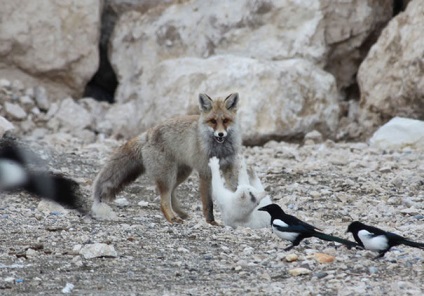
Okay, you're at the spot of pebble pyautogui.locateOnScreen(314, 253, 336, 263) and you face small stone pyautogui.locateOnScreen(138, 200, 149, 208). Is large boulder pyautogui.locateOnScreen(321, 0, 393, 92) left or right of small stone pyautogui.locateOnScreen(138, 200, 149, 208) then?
right

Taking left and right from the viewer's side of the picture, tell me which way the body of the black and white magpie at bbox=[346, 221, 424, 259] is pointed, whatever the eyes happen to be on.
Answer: facing to the left of the viewer

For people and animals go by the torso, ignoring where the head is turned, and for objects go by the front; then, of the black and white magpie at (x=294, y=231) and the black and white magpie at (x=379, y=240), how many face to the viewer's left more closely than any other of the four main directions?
2

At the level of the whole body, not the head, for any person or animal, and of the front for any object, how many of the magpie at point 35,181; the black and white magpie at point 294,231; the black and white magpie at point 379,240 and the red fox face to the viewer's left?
3

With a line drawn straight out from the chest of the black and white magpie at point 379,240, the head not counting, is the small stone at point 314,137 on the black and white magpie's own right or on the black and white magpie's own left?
on the black and white magpie's own right

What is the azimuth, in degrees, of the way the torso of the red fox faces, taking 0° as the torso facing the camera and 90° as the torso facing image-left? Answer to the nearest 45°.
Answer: approximately 315°

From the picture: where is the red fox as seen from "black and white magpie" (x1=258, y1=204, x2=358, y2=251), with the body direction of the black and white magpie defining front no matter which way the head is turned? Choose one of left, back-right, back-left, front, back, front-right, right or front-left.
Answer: front-right

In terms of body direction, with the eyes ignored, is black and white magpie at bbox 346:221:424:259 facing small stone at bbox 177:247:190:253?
yes

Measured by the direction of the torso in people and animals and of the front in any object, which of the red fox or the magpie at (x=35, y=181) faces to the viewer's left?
the magpie

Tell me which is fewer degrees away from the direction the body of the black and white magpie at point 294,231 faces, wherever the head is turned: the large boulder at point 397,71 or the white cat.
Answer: the white cat

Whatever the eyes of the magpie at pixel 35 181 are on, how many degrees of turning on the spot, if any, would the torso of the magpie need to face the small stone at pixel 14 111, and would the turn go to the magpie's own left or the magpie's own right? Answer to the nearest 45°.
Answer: approximately 90° to the magpie's own right

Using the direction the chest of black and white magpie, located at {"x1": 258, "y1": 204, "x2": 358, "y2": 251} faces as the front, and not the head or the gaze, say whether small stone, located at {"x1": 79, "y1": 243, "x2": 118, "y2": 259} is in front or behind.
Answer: in front

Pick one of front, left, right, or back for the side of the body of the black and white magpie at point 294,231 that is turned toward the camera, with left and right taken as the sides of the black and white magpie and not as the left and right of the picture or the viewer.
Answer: left

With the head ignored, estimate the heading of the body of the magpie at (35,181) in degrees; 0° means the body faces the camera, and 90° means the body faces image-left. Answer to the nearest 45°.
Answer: approximately 90°

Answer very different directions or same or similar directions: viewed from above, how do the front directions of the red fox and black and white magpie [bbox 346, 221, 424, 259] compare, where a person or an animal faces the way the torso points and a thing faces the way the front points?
very different directions

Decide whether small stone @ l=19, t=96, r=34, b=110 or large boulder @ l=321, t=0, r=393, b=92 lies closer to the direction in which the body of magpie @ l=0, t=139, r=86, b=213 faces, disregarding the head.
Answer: the small stone
